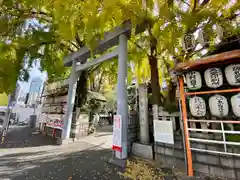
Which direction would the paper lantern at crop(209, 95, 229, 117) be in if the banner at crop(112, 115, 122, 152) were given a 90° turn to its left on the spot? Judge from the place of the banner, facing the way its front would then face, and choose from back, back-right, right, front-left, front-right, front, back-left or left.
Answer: front

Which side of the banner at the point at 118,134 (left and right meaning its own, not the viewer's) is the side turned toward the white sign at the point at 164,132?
left

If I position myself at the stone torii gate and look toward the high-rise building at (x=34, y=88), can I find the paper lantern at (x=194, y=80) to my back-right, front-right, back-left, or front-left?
back-right

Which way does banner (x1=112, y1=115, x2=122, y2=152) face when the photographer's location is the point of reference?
facing the viewer and to the left of the viewer

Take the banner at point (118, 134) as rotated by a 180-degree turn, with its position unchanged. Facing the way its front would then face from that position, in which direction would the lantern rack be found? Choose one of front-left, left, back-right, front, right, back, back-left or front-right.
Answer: right

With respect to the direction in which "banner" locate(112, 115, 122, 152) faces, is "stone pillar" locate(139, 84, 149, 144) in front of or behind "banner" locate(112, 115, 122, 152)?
behind
